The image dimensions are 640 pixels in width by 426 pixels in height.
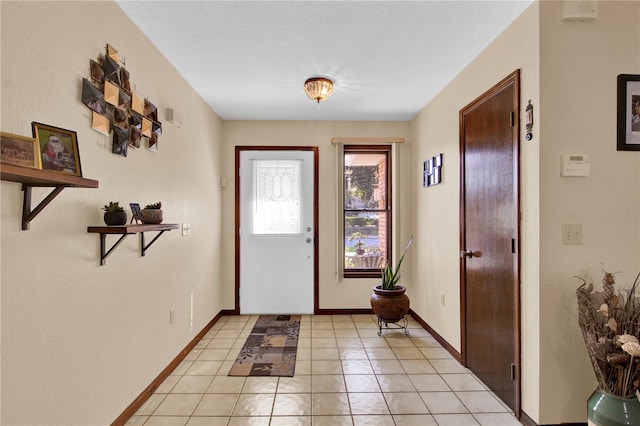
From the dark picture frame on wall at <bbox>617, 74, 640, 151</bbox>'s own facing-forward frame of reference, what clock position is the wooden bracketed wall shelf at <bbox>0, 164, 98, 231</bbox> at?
The wooden bracketed wall shelf is roughly at 1 o'clock from the dark picture frame on wall.

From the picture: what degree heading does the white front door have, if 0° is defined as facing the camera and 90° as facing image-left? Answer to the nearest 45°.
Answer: approximately 0°

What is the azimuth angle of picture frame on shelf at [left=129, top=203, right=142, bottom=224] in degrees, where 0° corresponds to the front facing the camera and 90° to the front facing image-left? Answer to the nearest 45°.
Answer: approximately 315°

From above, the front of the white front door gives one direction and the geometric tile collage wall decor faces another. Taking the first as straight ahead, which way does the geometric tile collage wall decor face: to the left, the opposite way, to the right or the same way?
to the left

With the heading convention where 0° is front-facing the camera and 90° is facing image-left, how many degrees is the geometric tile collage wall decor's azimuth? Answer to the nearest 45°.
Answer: approximately 315°

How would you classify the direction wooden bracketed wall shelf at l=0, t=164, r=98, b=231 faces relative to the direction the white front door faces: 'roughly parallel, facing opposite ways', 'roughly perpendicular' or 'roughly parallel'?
roughly perpendicular

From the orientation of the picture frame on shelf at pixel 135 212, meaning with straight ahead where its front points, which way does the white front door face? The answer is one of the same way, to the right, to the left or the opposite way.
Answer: to the right

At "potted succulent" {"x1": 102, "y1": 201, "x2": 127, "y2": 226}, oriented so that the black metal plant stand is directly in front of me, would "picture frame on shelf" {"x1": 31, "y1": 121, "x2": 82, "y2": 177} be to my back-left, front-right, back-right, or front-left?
back-right

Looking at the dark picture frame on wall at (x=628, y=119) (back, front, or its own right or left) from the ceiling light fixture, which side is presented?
right
